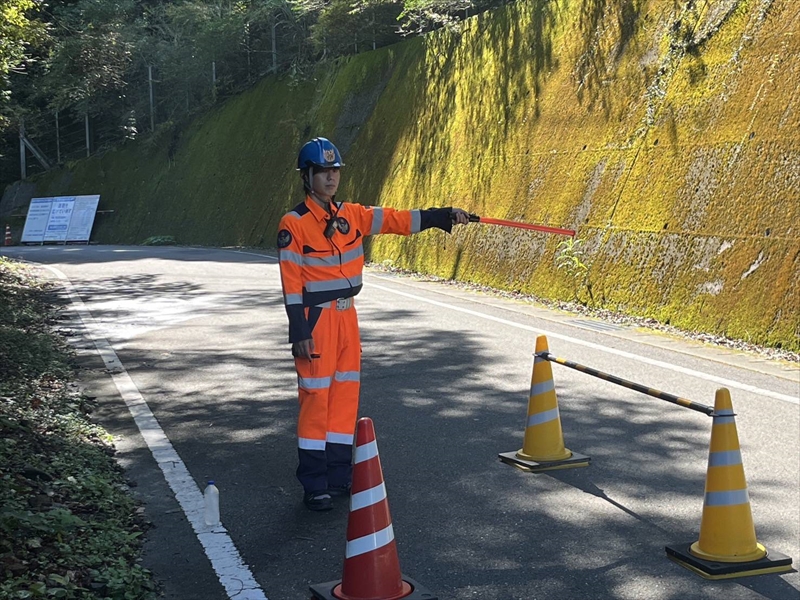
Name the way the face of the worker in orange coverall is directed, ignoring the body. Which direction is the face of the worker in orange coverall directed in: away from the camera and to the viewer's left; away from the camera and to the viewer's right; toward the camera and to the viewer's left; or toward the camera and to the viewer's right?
toward the camera and to the viewer's right

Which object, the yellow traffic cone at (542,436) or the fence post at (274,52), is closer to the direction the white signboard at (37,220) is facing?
the yellow traffic cone

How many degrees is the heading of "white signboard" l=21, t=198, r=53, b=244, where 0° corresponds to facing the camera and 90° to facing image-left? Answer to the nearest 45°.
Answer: approximately 0°

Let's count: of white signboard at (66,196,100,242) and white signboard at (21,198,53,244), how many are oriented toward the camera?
2

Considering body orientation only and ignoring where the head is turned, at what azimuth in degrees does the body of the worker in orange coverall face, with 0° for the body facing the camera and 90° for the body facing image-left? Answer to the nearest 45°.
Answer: approximately 315°
